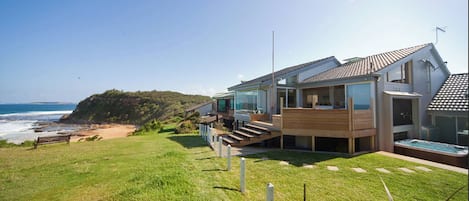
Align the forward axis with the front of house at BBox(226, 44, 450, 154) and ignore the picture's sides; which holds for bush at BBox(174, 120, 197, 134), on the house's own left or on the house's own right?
on the house's own right

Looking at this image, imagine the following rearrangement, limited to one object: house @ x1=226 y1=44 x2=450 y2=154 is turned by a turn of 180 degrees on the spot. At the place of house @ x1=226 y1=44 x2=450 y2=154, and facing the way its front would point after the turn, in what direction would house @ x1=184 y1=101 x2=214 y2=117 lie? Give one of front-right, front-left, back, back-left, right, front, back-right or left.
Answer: left

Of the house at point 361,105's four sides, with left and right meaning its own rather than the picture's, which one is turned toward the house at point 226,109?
right

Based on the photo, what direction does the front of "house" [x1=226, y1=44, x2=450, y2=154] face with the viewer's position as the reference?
facing the viewer and to the left of the viewer

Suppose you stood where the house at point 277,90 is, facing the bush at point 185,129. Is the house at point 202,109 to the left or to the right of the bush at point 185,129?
right
